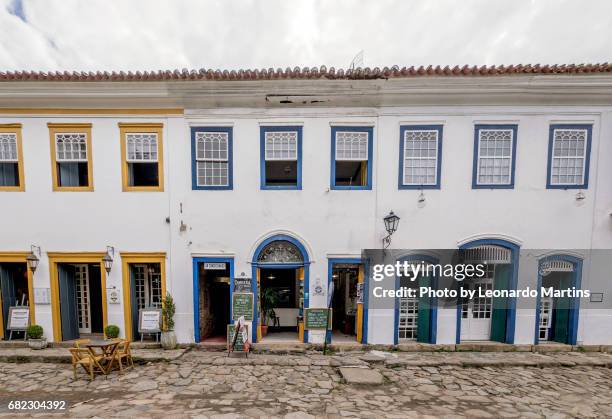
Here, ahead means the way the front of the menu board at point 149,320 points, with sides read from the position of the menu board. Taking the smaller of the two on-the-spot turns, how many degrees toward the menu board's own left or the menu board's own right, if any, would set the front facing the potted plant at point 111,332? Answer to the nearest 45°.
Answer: approximately 135° to the menu board's own right

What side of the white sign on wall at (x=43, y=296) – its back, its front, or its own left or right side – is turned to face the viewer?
front

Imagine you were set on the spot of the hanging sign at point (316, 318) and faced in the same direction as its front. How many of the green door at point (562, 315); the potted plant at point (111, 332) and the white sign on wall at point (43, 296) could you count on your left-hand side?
1

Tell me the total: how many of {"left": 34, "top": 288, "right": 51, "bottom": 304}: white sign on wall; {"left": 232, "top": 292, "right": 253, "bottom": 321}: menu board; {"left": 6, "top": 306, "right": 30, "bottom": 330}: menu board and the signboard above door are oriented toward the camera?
4

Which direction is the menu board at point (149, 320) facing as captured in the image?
toward the camera

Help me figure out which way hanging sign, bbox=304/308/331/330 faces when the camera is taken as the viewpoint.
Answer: facing the viewer
